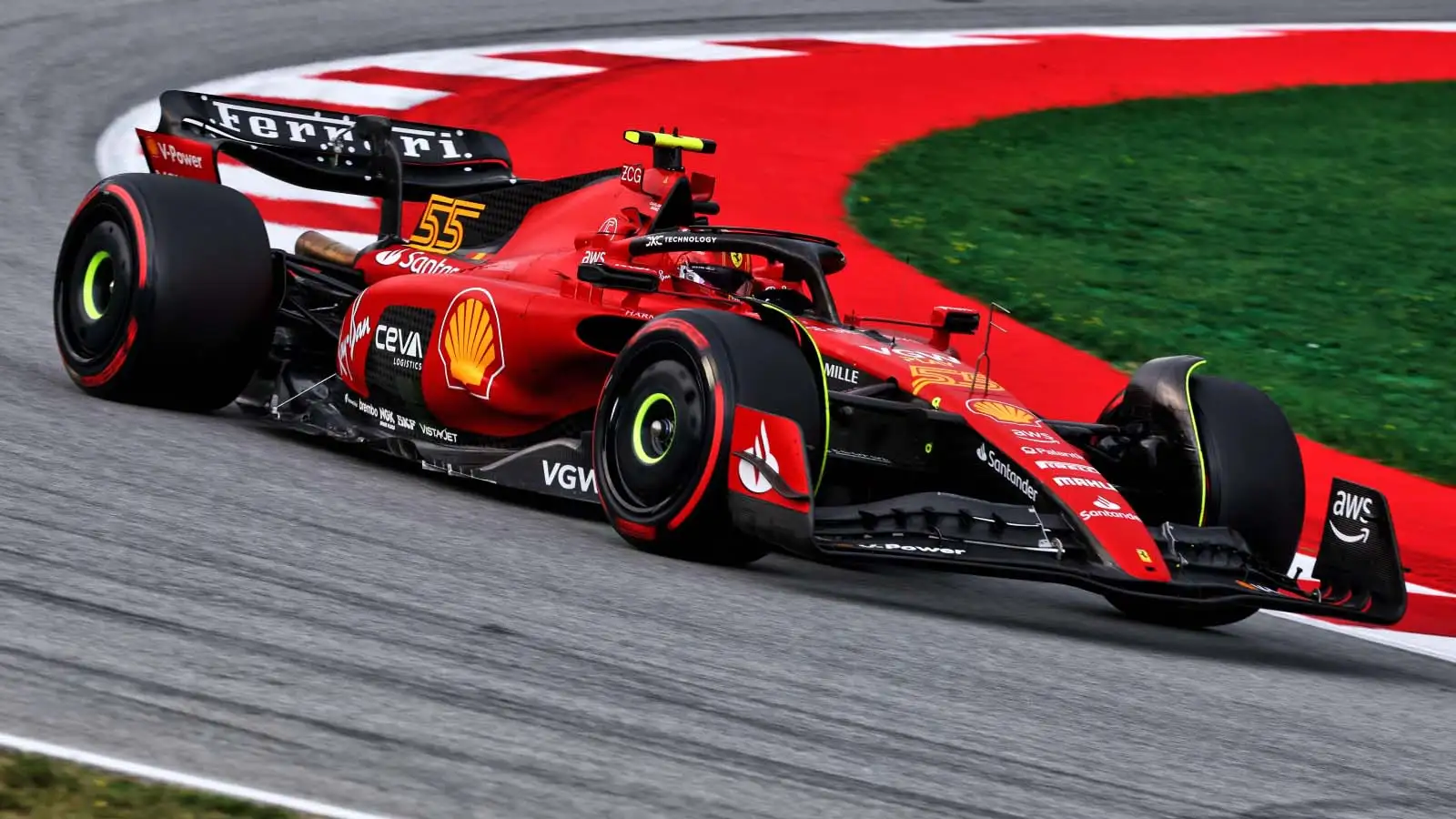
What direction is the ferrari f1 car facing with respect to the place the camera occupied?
facing the viewer and to the right of the viewer
